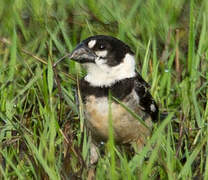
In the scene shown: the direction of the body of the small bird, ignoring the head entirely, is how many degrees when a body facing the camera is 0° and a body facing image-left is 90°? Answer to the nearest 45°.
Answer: approximately 45°
